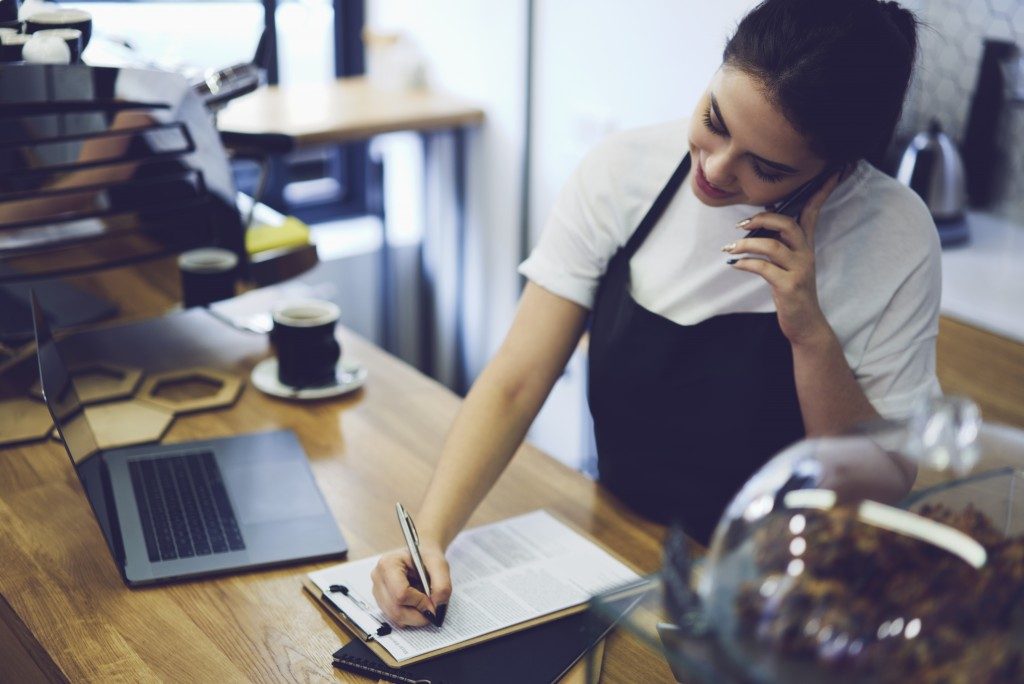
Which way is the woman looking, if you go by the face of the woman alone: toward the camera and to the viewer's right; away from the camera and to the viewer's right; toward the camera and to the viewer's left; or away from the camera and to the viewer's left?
toward the camera and to the viewer's left

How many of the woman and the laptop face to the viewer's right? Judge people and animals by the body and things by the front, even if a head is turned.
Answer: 1

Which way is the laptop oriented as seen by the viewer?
to the viewer's right

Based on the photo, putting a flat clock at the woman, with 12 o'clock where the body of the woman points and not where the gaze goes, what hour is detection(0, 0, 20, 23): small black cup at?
The small black cup is roughly at 2 o'clock from the woman.

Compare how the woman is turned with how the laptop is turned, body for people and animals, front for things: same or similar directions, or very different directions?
very different directions

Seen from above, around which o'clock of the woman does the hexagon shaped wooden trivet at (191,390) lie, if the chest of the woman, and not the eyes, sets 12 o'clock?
The hexagon shaped wooden trivet is roughly at 2 o'clock from the woman.

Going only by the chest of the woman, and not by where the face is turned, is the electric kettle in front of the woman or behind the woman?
behind

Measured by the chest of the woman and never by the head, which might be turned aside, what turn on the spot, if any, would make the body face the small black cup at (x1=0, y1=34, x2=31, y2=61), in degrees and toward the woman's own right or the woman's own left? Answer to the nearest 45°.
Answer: approximately 45° to the woman's own right

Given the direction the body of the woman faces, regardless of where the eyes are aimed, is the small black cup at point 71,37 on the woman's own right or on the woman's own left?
on the woman's own right
